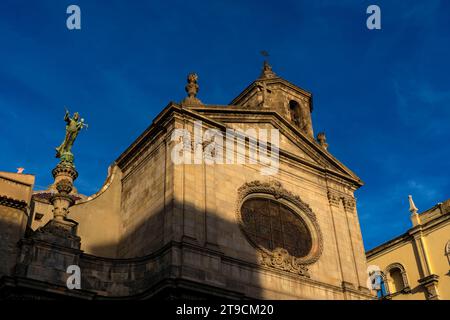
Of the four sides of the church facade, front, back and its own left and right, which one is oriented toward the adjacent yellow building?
left

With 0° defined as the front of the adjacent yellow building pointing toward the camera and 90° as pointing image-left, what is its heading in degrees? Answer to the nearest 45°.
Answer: approximately 45°

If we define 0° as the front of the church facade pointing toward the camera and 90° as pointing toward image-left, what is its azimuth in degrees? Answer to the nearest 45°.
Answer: approximately 315°
